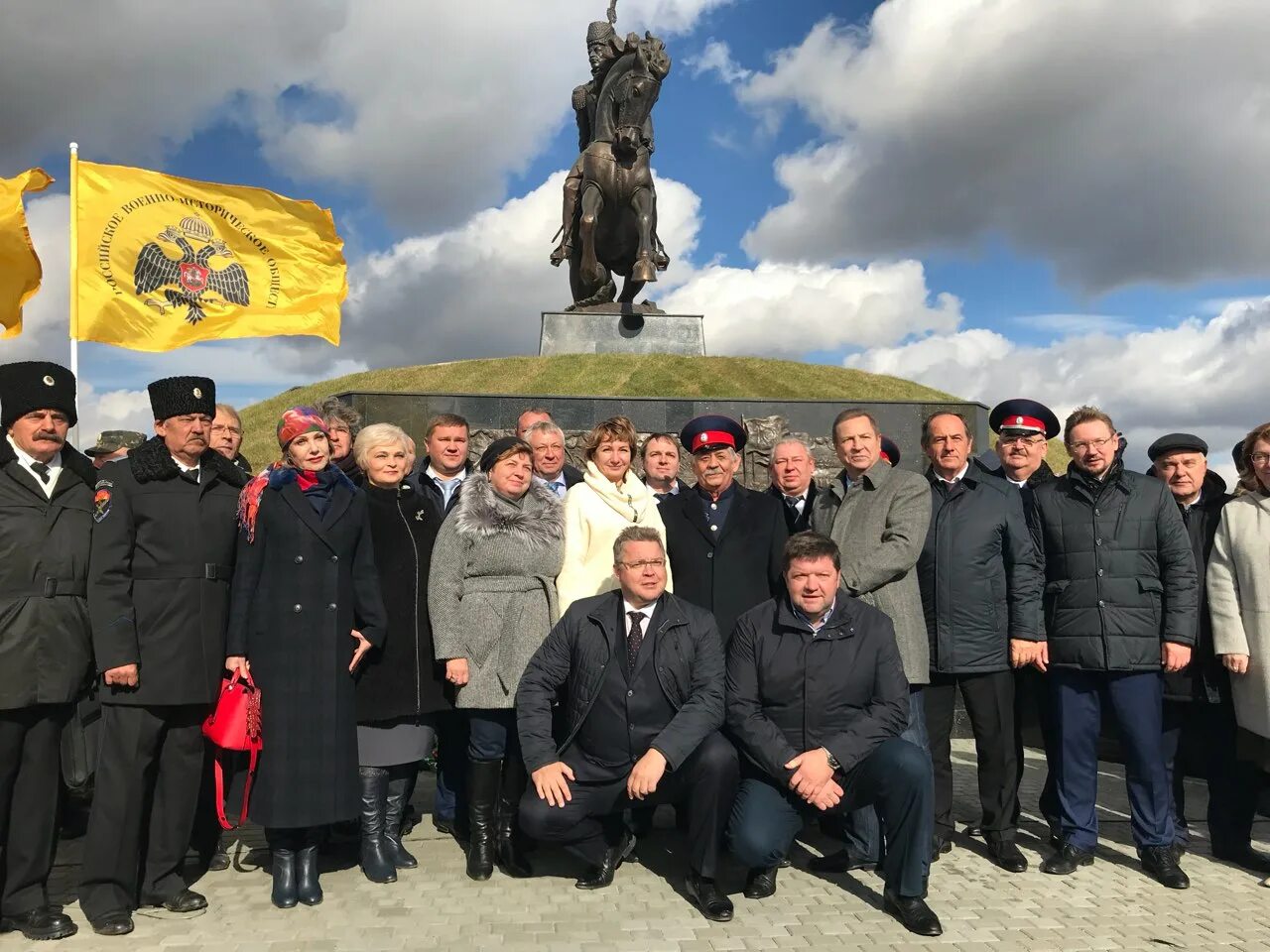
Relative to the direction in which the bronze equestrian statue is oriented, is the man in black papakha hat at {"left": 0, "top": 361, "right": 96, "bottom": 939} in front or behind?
in front

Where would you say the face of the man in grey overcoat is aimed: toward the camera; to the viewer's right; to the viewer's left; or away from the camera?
toward the camera

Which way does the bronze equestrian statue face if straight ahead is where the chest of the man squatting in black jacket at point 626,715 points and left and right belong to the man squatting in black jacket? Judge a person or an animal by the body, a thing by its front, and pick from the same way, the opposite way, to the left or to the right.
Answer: the same way

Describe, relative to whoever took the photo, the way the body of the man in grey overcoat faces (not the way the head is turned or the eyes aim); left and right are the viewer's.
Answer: facing the viewer and to the left of the viewer

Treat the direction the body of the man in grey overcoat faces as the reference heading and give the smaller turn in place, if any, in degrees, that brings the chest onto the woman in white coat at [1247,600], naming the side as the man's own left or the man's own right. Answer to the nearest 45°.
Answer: approximately 135° to the man's own left

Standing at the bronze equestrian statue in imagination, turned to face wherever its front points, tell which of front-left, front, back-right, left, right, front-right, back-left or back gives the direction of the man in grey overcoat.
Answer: front

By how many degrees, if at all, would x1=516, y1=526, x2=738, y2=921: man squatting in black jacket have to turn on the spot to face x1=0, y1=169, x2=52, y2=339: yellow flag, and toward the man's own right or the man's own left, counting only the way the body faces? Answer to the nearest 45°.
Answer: approximately 135° to the man's own right

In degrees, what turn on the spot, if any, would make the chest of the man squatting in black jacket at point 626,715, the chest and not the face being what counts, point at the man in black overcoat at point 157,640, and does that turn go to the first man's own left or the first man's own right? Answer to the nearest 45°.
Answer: approximately 90° to the first man's own right

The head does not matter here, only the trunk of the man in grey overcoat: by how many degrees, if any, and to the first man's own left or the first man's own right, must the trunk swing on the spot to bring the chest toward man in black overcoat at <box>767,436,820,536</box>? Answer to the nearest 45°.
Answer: approximately 90° to the first man's own right

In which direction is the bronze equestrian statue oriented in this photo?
toward the camera

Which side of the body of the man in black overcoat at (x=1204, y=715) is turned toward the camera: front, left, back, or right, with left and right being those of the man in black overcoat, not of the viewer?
front

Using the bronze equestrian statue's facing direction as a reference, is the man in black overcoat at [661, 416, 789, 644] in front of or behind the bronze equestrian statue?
in front

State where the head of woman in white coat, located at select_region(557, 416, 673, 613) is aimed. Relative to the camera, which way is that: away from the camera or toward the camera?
toward the camera

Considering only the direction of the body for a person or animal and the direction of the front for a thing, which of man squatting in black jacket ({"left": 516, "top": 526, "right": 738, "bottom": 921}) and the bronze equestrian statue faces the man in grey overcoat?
the bronze equestrian statue

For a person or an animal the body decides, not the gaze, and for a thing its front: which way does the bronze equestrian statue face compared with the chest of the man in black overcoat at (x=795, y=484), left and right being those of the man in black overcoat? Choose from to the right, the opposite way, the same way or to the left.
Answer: the same way

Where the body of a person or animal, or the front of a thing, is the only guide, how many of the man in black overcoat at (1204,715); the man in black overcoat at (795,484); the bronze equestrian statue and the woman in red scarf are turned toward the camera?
4
